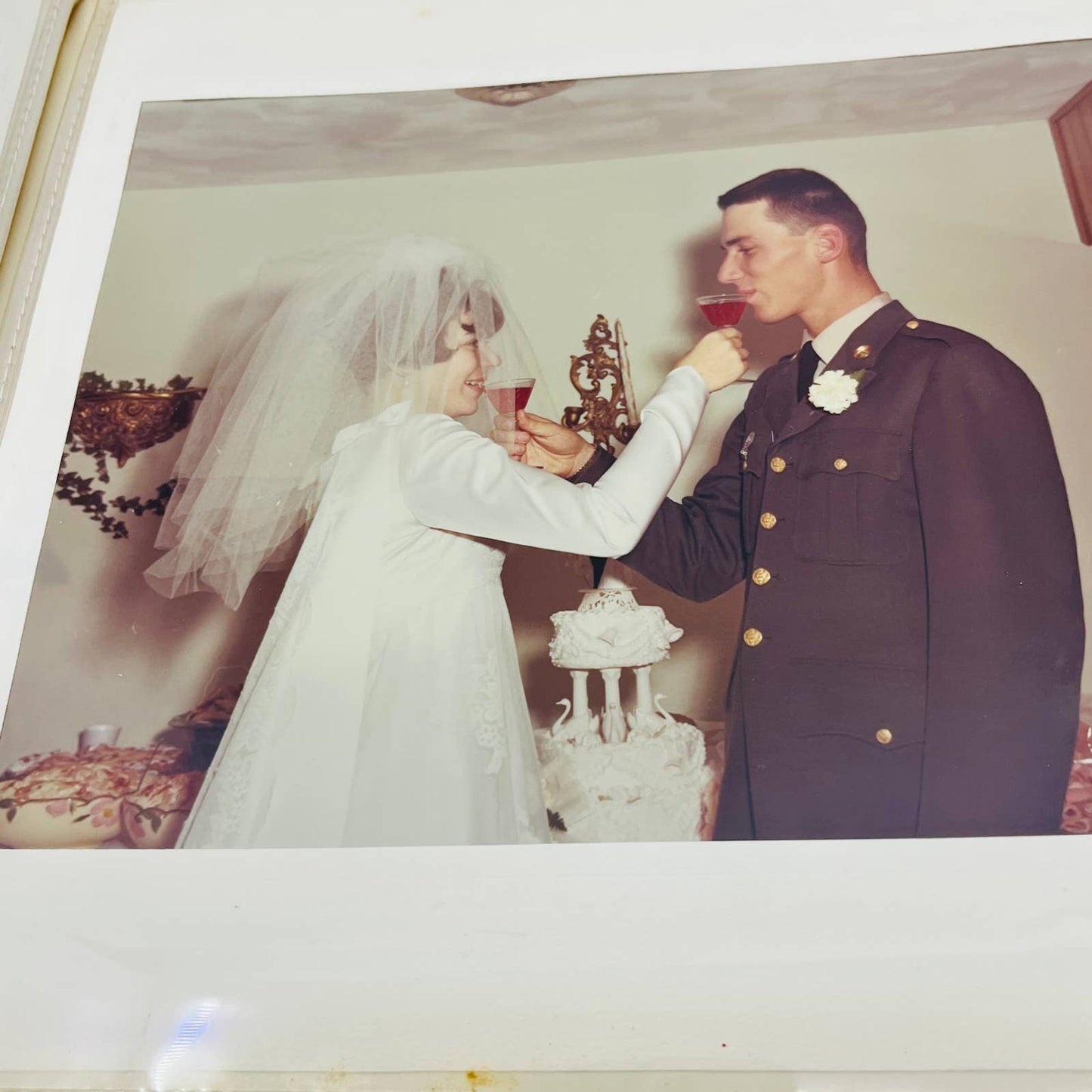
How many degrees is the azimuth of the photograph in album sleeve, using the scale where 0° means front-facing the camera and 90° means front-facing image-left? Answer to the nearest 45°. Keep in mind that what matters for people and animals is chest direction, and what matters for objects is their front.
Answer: approximately 0°
